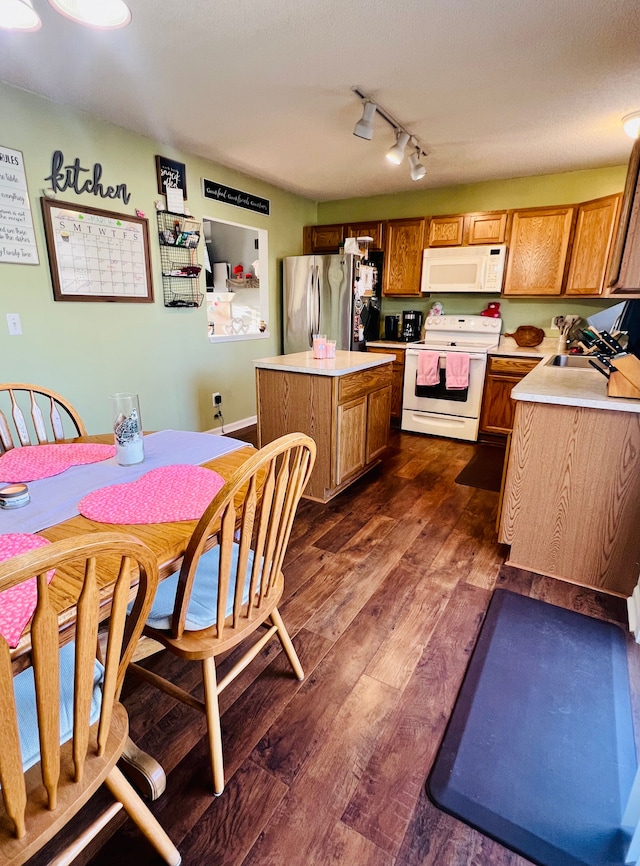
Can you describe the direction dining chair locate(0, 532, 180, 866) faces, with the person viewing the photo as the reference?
facing away from the viewer and to the left of the viewer

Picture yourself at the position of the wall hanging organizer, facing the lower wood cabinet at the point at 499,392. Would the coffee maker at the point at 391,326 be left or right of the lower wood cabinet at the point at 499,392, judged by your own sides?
left

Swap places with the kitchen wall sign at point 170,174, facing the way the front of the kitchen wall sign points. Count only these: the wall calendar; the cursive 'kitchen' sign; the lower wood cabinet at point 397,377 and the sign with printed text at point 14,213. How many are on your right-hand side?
3

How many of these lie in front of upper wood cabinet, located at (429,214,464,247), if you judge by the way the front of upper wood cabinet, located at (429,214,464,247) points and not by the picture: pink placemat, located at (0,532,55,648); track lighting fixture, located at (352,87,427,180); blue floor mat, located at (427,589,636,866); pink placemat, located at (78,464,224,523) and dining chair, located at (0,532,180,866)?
5

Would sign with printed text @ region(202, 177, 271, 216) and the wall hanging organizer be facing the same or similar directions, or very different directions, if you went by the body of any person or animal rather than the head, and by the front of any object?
same or similar directions

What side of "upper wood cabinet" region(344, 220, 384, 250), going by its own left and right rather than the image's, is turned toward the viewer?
front

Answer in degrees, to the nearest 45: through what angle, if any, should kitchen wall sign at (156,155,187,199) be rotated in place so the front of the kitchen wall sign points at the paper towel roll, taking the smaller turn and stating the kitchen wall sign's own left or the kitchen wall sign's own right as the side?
approximately 135° to the kitchen wall sign's own left

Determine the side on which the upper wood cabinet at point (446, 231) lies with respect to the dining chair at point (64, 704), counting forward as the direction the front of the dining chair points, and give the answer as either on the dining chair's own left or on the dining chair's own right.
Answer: on the dining chair's own right

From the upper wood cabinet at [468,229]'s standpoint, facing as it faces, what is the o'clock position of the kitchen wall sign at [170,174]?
The kitchen wall sign is roughly at 2 o'clock from the upper wood cabinet.

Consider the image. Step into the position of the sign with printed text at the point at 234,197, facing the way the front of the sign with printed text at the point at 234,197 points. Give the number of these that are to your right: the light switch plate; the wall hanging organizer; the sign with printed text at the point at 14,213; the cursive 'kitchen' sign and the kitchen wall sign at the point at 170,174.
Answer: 5

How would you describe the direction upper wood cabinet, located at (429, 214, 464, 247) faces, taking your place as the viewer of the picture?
facing the viewer

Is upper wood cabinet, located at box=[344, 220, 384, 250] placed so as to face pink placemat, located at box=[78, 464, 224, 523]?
yes

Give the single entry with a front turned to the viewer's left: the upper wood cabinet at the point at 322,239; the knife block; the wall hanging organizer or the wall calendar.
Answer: the knife block

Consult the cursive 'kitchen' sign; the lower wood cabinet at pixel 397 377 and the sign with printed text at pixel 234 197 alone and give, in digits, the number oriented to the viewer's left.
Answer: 0

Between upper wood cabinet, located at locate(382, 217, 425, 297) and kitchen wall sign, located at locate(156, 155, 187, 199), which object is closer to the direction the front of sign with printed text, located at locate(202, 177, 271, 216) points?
the upper wood cabinet

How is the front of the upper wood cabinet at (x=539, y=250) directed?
toward the camera

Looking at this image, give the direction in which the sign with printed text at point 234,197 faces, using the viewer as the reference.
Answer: facing the viewer and to the right of the viewer
